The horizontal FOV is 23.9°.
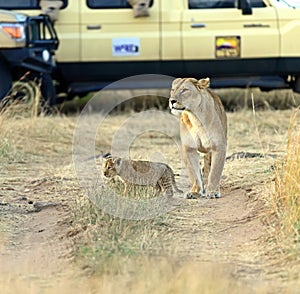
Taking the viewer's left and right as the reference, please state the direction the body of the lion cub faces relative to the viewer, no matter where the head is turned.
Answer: facing to the left of the viewer

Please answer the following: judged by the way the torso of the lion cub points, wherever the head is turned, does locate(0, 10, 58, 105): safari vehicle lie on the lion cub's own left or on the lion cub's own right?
on the lion cub's own right

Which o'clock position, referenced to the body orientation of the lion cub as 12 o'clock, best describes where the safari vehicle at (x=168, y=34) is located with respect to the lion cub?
The safari vehicle is roughly at 3 o'clock from the lion cub.
